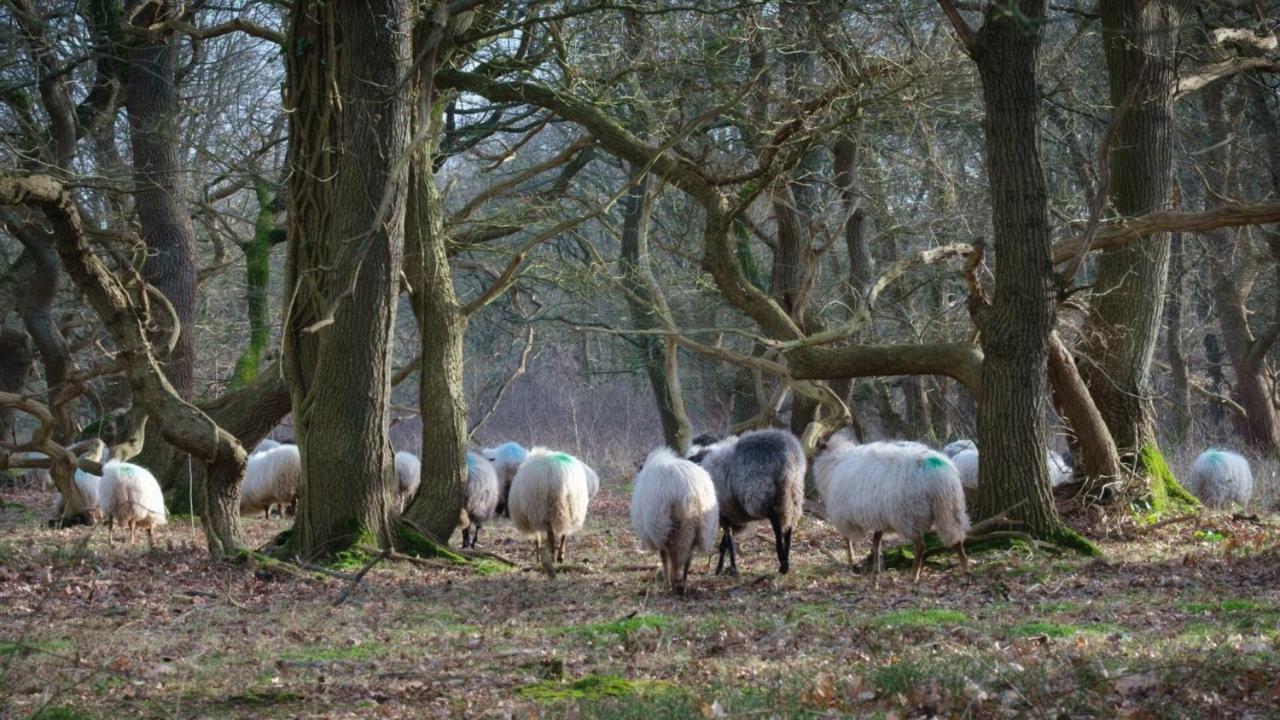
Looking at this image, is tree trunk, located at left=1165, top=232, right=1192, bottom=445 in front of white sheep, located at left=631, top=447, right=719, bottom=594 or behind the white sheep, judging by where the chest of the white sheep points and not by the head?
in front

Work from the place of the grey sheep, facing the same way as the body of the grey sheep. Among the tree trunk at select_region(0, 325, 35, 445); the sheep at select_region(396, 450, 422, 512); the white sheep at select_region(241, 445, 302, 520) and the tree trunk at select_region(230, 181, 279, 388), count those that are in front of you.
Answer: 4

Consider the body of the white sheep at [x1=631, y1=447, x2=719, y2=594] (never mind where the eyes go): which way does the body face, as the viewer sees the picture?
away from the camera

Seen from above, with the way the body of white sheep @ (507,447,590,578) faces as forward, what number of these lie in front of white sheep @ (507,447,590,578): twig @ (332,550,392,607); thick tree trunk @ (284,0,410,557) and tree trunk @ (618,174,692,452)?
1

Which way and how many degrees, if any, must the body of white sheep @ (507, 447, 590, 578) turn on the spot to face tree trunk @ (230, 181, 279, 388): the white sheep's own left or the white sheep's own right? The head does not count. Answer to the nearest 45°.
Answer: approximately 45° to the white sheep's own left

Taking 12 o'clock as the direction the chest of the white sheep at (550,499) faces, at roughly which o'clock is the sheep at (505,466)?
The sheep is roughly at 12 o'clock from the white sheep.

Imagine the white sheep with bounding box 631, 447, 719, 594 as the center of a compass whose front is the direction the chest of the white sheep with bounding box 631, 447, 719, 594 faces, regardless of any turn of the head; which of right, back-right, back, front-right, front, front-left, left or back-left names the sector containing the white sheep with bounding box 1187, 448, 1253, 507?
front-right

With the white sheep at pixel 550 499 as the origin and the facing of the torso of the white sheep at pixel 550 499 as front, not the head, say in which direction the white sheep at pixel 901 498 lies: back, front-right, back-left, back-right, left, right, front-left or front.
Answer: back-right

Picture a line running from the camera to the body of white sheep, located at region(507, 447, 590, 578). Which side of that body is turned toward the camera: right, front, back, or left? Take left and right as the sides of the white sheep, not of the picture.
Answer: back

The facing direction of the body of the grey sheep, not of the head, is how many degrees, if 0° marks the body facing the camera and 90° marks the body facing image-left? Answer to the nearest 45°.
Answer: approximately 135°
